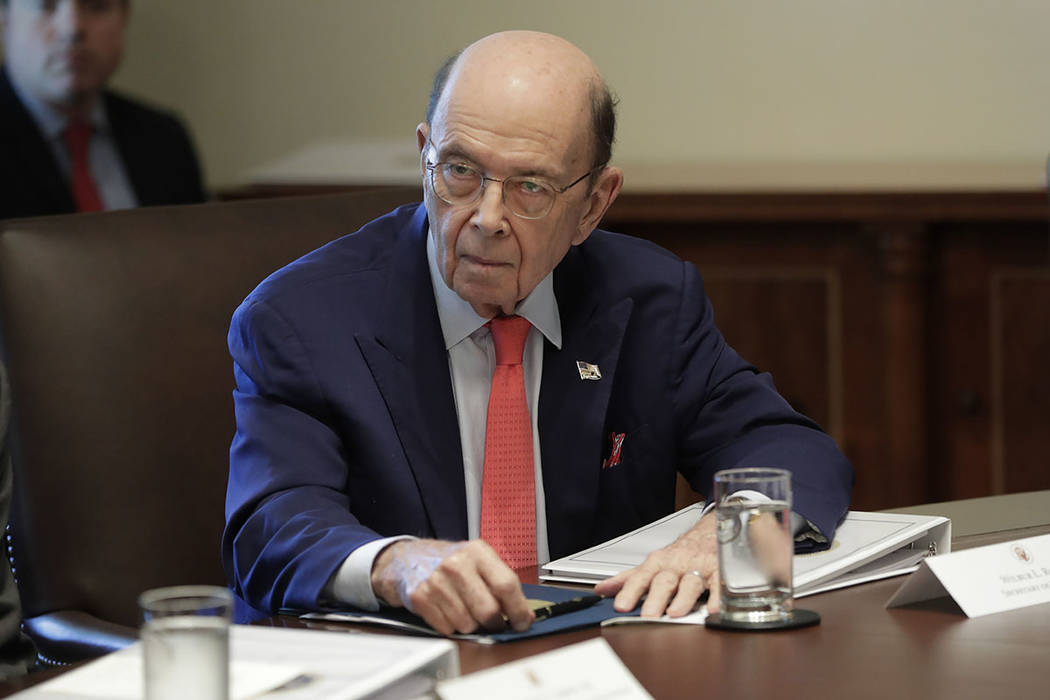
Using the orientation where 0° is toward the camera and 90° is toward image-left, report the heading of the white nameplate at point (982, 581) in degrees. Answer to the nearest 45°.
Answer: approximately 315°

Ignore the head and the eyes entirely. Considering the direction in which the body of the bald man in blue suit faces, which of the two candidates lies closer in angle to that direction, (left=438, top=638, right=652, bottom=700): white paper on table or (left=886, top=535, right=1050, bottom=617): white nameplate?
the white paper on table

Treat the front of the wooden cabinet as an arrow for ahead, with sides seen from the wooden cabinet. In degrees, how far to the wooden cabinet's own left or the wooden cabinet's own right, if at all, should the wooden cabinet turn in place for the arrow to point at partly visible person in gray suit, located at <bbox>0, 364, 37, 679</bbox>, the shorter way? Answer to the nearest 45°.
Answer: approximately 45° to the wooden cabinet's own right

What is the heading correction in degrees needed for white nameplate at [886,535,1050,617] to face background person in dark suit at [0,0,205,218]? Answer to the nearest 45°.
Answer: approximately 180°

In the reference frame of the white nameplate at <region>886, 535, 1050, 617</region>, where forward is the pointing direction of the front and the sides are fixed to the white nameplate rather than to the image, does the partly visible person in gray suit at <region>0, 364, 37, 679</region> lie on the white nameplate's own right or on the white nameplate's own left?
on the white nameplate's own right

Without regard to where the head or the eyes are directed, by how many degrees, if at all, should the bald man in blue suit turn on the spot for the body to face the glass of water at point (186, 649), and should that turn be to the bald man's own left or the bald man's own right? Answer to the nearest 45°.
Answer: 0° — they already face it
